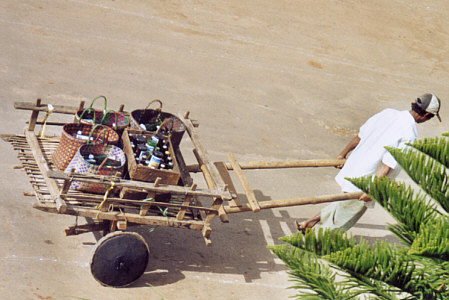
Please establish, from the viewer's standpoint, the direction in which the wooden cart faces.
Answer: facing to the right of the viewer

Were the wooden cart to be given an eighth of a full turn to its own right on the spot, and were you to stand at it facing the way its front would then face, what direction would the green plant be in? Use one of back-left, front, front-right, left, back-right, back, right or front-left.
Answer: front
